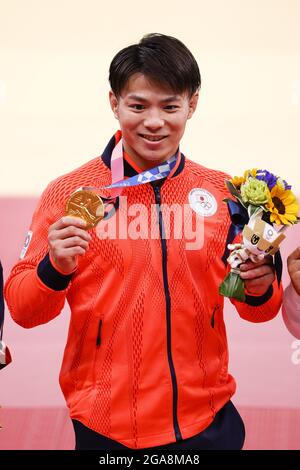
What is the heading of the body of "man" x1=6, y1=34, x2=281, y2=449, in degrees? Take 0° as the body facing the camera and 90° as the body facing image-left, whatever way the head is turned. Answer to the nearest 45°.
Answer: approximately 0°
